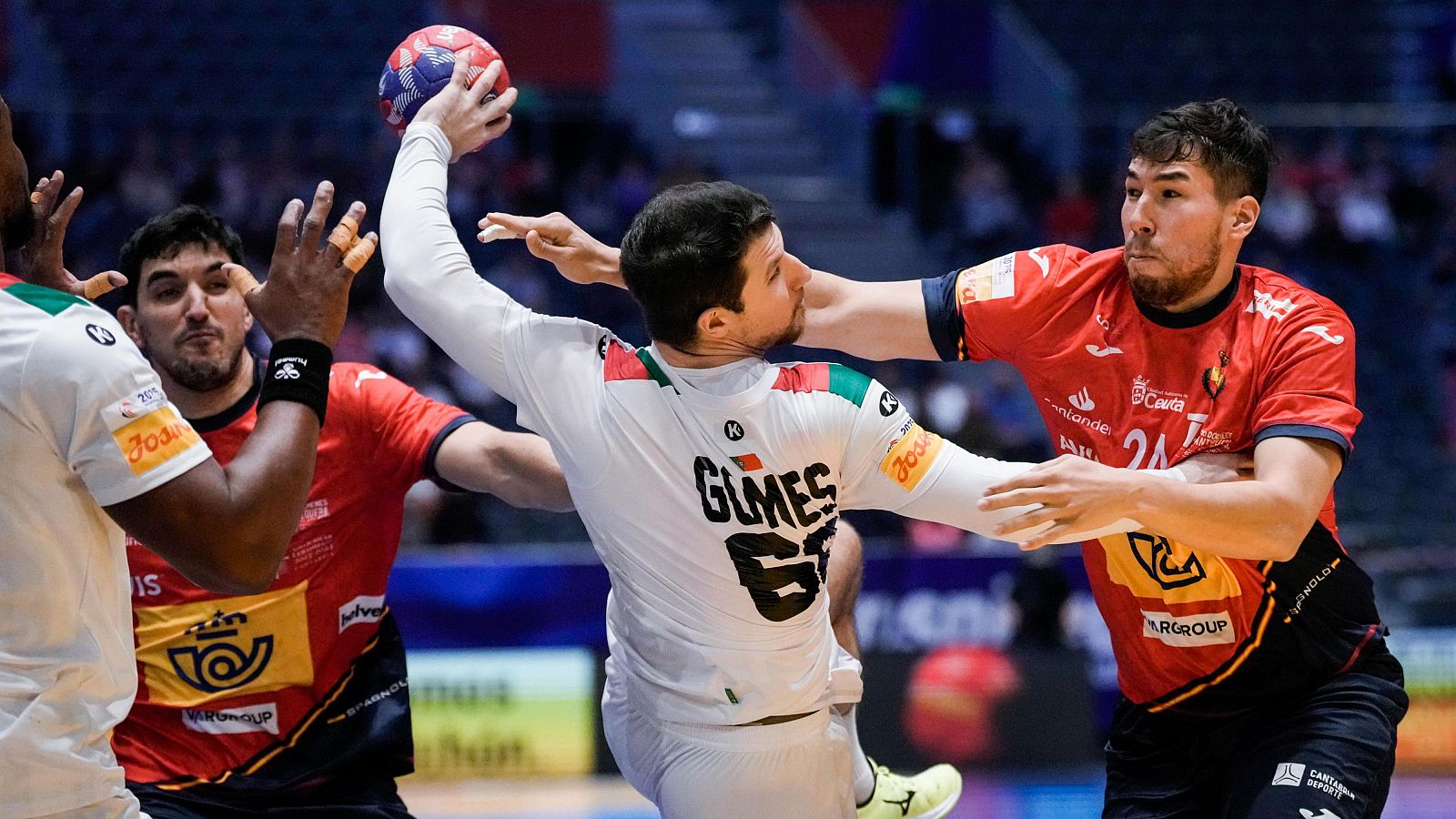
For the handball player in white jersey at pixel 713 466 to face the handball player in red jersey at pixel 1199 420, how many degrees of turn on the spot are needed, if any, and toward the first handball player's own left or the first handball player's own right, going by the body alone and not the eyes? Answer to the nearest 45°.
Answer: approximately 45° to the first handball player's own right

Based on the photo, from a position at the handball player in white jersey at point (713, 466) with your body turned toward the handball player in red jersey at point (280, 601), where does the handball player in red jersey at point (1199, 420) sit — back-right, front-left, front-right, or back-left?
back-right

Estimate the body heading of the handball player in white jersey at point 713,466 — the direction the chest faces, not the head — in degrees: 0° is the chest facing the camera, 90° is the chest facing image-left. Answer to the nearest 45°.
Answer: approximately 180°

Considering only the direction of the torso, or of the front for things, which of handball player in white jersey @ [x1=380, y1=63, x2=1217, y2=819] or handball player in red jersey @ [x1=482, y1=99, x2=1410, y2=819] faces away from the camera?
the handball player in white jersey

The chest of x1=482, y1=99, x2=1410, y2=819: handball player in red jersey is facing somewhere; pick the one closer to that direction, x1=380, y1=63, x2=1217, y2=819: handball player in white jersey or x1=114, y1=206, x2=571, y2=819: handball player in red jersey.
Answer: the handball player in white jersey

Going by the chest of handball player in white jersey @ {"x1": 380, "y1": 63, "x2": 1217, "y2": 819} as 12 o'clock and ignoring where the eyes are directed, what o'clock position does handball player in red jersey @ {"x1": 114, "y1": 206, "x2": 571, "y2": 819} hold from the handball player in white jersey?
The handball player in red jersey is roughly at 10 o'clock from the handball player in white jersey.

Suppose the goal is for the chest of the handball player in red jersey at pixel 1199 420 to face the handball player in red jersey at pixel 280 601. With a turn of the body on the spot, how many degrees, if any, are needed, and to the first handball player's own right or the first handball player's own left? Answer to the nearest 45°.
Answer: approximately 45° to the first handball player's own right

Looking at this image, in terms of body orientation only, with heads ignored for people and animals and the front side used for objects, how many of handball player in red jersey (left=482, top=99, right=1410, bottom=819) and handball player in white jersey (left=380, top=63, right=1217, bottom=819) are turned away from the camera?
1

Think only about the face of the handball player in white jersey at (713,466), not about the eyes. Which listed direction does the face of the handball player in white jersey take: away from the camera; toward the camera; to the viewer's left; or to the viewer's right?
to the viewer's right

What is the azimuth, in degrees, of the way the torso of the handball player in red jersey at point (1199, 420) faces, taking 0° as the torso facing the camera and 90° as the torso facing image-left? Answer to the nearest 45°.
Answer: approximately 45°
